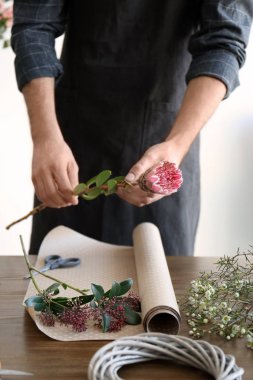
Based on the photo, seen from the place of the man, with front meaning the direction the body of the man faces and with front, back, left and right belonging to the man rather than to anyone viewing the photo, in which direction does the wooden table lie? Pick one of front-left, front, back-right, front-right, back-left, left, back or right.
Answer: front

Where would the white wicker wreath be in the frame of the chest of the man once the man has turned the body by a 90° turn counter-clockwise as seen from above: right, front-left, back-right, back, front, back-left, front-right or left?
right

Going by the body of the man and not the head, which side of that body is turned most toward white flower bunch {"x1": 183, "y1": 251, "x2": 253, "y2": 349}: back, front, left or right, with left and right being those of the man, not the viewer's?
front

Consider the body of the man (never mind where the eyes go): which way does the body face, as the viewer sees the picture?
toward the camera
